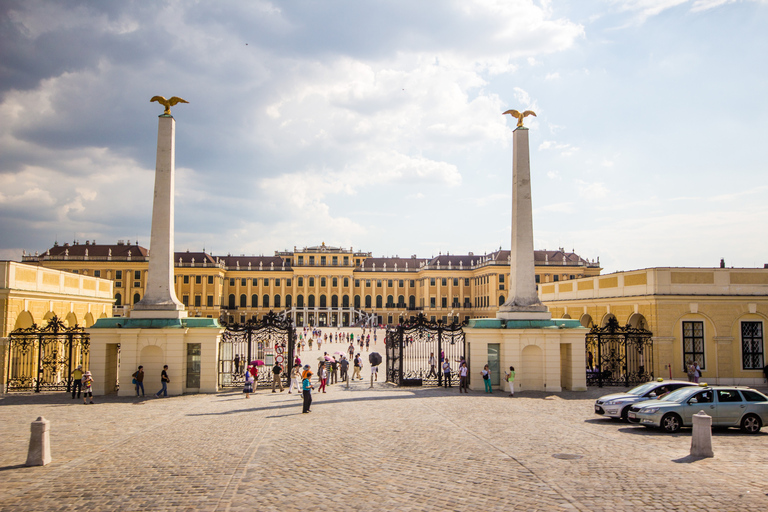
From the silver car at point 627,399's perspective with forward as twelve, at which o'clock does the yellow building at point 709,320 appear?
The yellow building is roughly at 5 o'clock from the silver car.

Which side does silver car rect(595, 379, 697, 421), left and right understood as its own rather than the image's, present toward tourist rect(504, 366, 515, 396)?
right

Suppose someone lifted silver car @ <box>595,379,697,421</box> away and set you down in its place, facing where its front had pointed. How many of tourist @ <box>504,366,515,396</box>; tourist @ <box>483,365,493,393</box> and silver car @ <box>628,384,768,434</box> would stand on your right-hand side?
2

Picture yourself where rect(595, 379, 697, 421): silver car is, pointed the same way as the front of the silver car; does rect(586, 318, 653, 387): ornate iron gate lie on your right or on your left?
on your right

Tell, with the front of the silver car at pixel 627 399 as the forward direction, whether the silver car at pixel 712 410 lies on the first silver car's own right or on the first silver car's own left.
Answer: on the first silver car's own left

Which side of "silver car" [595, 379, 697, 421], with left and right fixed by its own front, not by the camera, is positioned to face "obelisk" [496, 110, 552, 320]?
right

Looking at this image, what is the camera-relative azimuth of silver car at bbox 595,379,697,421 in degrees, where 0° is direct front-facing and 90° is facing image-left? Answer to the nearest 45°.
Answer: approximately 45°

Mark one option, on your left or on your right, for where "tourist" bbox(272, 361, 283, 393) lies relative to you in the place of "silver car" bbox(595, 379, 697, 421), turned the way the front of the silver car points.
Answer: on your right
